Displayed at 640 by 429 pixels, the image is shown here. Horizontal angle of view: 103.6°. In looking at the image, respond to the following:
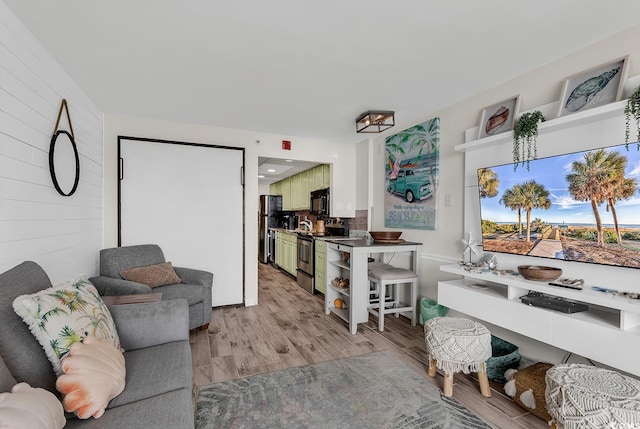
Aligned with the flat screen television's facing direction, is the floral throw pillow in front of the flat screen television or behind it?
in front

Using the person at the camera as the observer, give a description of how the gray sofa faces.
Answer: facing the viewer and to the right of the viewer

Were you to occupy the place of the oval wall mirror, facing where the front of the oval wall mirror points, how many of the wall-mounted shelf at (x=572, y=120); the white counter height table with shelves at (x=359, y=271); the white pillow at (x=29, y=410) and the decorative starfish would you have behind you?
0

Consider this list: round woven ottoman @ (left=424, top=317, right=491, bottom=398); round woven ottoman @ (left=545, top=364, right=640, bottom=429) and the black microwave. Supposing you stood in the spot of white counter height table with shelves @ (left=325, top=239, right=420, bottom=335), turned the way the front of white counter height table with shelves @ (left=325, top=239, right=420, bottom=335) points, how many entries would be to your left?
2

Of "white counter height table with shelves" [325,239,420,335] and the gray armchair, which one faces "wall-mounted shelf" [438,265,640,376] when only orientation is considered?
the gray armchair

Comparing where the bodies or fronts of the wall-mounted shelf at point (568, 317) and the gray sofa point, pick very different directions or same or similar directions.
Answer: very different directions

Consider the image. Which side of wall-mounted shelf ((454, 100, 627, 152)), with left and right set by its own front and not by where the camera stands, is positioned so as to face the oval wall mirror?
front

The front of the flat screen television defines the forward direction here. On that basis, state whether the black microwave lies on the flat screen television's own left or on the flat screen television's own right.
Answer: on the flat screen television's own right

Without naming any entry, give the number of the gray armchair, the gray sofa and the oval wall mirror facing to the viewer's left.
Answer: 0

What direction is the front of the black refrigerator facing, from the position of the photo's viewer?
facing the viewer and to the left of the viewer

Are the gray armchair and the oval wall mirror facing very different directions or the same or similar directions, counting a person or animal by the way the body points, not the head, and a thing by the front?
same or similar directions

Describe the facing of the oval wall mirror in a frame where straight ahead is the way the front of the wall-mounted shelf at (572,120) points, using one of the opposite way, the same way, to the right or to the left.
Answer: the opposite way

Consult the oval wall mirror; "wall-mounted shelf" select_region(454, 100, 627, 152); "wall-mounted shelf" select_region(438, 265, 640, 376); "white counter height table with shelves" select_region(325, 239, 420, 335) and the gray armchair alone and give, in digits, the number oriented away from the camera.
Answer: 0

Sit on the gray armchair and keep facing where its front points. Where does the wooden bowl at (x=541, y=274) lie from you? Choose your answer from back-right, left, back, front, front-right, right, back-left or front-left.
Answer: front

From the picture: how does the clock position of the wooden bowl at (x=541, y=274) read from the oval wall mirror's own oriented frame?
The wooden bowl is roughly at 12 o'clock from the oval wall mirror.

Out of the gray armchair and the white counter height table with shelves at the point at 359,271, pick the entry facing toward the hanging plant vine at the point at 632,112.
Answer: the gray armchair

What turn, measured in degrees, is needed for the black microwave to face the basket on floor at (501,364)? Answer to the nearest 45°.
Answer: approximately 90° to its left
